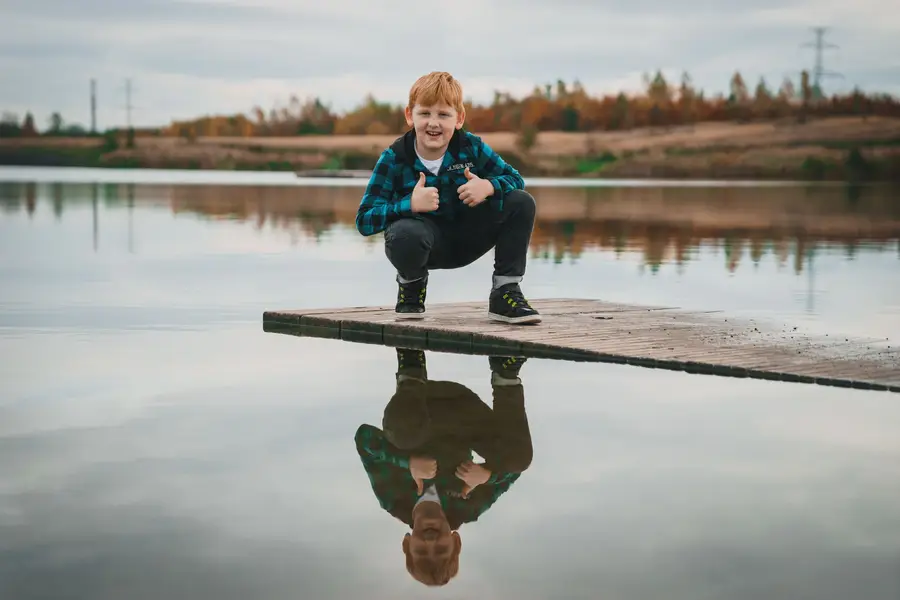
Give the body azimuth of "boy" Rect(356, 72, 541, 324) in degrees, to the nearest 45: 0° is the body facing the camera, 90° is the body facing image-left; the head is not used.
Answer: approximately 0°
